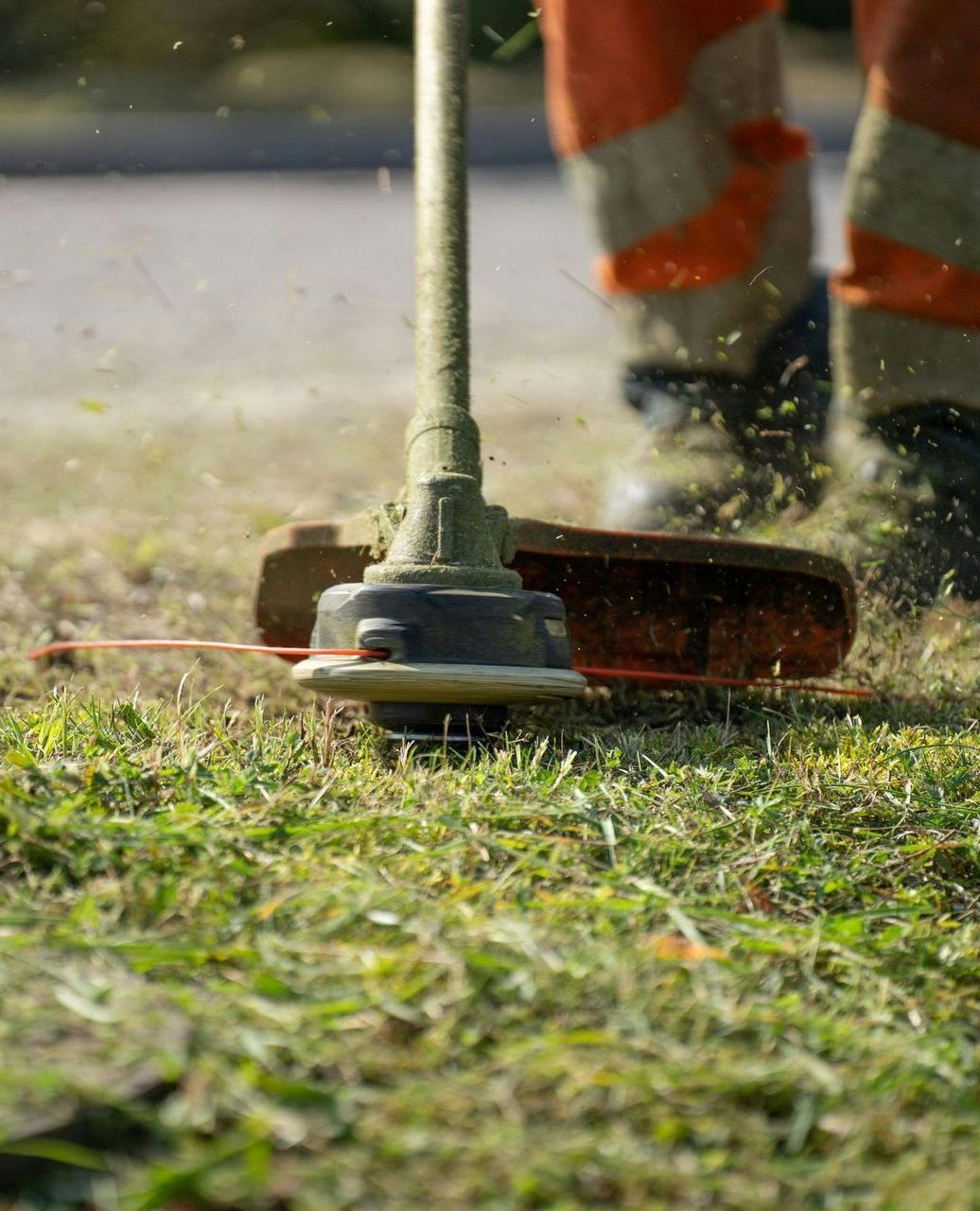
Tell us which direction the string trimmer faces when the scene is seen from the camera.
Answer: facing the viewer
